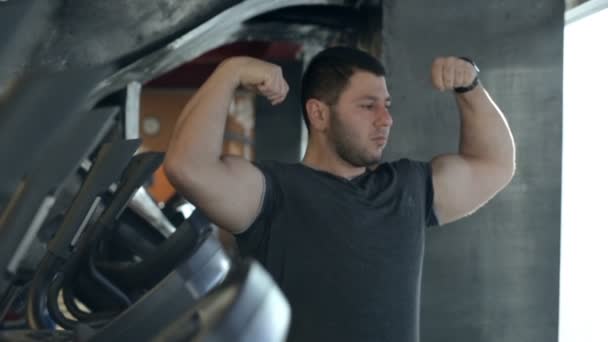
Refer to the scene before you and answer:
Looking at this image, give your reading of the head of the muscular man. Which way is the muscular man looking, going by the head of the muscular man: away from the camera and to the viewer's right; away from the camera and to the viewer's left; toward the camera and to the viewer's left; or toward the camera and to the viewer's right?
toward the camera and to the viewer's right
